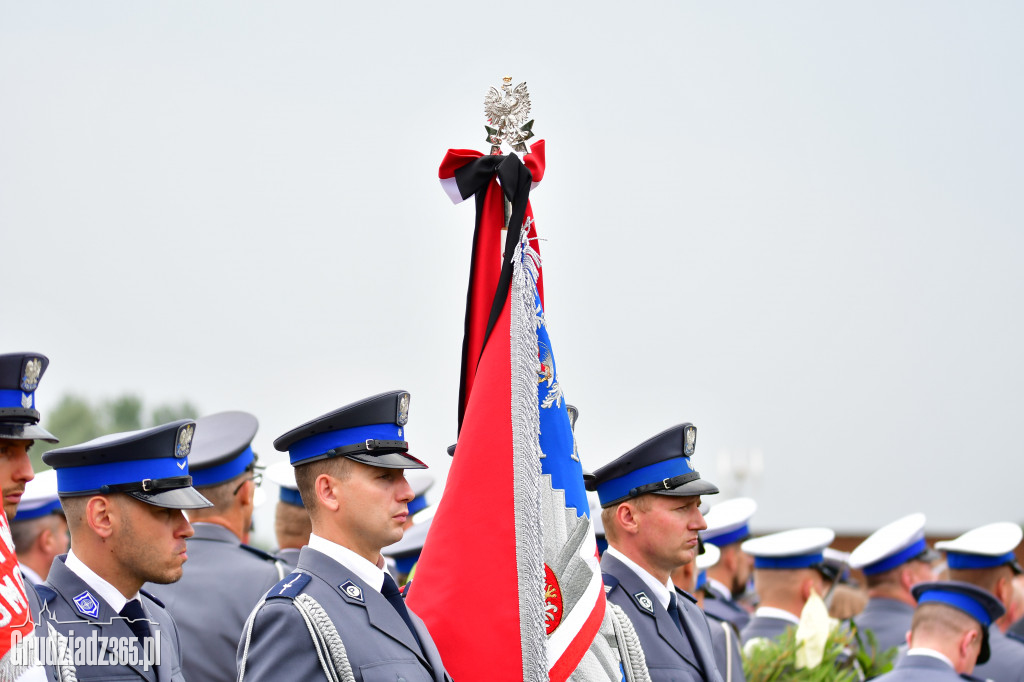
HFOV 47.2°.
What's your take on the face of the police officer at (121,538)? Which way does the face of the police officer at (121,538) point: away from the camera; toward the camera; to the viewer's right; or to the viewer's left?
to the viewer's right

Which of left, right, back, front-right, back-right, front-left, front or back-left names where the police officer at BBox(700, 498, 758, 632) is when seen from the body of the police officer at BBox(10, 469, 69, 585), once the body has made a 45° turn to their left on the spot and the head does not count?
right

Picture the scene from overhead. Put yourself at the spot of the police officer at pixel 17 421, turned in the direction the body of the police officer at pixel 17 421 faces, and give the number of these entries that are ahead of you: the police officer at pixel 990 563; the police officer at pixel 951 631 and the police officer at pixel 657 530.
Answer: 3

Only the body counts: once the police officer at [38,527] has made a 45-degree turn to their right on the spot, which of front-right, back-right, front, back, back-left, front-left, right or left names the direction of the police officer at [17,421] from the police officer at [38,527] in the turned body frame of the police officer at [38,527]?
right

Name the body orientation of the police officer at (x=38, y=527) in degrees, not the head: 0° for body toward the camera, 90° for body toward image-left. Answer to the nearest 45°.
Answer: approximately 225°

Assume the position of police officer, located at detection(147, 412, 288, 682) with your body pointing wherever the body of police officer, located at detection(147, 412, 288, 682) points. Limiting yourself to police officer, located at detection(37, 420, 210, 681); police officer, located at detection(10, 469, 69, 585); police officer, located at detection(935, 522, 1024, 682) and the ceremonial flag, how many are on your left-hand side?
1

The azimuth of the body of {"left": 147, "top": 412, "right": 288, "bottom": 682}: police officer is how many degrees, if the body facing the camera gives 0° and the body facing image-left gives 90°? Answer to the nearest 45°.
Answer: approximately 225°

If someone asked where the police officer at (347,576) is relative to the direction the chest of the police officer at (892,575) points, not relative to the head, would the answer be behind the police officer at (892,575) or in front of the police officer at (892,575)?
behind

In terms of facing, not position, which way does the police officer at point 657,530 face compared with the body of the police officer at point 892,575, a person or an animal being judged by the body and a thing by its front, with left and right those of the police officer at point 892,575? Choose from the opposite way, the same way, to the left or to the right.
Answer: to the right

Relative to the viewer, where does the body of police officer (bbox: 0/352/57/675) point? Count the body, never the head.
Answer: to the viewer's right

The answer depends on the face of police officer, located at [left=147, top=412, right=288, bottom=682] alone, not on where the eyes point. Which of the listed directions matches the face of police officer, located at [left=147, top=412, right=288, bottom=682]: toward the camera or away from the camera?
away from the camera

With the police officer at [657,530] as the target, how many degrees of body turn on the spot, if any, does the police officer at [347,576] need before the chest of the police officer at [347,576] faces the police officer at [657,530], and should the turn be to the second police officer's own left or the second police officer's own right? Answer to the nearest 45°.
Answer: approximately 90° to the second police officer's own left

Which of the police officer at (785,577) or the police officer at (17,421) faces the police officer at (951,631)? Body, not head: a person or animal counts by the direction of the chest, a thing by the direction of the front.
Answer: the police officer at (17,421)

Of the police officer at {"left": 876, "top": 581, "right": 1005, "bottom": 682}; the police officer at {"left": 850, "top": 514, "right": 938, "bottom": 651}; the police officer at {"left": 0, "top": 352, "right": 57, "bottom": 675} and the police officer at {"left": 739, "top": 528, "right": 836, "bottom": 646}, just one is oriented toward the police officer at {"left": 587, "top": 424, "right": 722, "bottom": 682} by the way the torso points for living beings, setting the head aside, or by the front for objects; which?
the police officer at {"left": 0, "top": 352, "right": 57, "bottom": 675}

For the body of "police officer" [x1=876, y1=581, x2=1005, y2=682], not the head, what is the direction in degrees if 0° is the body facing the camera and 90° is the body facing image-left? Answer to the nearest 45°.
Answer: approximately 225°

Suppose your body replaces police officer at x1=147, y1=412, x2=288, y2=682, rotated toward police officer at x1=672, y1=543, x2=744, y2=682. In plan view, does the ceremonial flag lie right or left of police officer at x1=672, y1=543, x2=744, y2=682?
right
